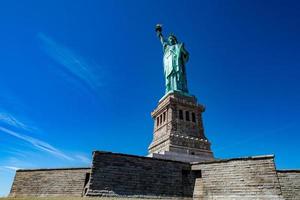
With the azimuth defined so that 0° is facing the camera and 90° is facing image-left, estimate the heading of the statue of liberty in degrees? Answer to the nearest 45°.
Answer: approximately 0°
